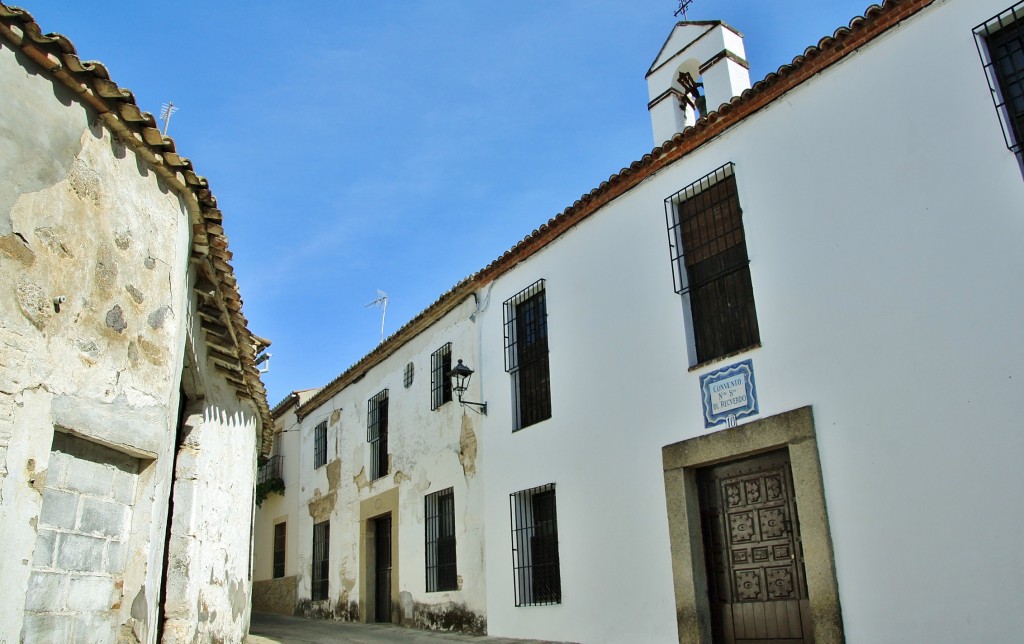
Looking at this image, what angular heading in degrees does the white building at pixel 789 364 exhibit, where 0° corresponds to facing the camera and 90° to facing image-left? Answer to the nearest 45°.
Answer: approximately 45°

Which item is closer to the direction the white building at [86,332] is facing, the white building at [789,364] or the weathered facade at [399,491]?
the white building

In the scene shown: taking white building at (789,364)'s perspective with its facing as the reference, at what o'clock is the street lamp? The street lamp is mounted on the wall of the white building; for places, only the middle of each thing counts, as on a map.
The street lamp is roughly at 3 o'clock from the white building.

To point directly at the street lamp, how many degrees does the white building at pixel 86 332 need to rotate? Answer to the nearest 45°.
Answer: approximately 90° to its left

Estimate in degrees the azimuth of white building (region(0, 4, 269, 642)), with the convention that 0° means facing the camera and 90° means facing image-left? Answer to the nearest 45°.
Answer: approximately 315°

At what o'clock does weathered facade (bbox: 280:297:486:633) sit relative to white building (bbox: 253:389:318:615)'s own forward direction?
The weathered facade is roughly at 10 o'clock from the white building.

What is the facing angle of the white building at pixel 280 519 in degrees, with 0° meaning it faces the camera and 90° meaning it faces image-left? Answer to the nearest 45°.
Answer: approximately 45°

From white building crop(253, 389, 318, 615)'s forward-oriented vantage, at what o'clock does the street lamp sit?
The street lamp is roughly at 10 o'clock from the white building.

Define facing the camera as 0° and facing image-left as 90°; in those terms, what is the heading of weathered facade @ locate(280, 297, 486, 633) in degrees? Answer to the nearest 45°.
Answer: approximately 45°

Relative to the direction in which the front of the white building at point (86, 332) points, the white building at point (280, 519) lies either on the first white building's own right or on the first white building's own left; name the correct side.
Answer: on the first white building's own left

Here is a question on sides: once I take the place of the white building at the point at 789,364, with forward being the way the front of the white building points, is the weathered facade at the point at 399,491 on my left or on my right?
on my right
